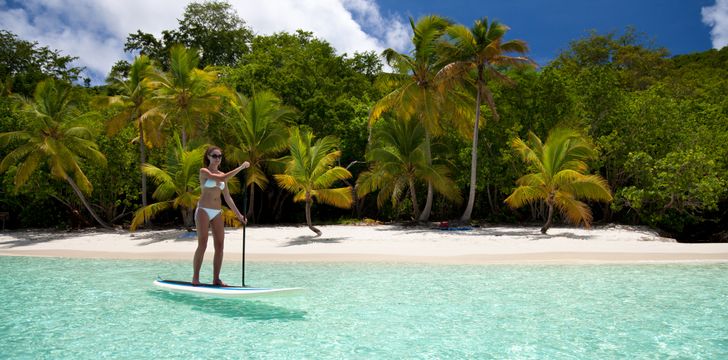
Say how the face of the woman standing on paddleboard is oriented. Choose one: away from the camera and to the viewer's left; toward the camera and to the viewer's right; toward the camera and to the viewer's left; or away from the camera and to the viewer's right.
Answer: toward the camera and to the viewer's right

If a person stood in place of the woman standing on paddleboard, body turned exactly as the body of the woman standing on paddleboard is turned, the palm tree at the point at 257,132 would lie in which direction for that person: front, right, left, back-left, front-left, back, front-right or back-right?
back-left

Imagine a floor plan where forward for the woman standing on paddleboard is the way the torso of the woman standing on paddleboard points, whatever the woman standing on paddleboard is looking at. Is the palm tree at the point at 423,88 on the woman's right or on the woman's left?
on the woman's left

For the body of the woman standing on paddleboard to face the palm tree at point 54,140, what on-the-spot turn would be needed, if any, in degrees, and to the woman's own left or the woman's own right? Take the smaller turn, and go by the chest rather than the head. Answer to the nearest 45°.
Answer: approximately 180°

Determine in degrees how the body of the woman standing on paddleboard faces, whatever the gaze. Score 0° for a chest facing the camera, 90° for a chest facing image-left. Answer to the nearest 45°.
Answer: approximately 315°

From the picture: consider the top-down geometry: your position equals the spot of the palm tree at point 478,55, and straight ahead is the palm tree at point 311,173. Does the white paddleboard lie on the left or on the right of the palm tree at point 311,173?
left

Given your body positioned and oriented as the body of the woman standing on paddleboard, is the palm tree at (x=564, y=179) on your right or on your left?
on your left
